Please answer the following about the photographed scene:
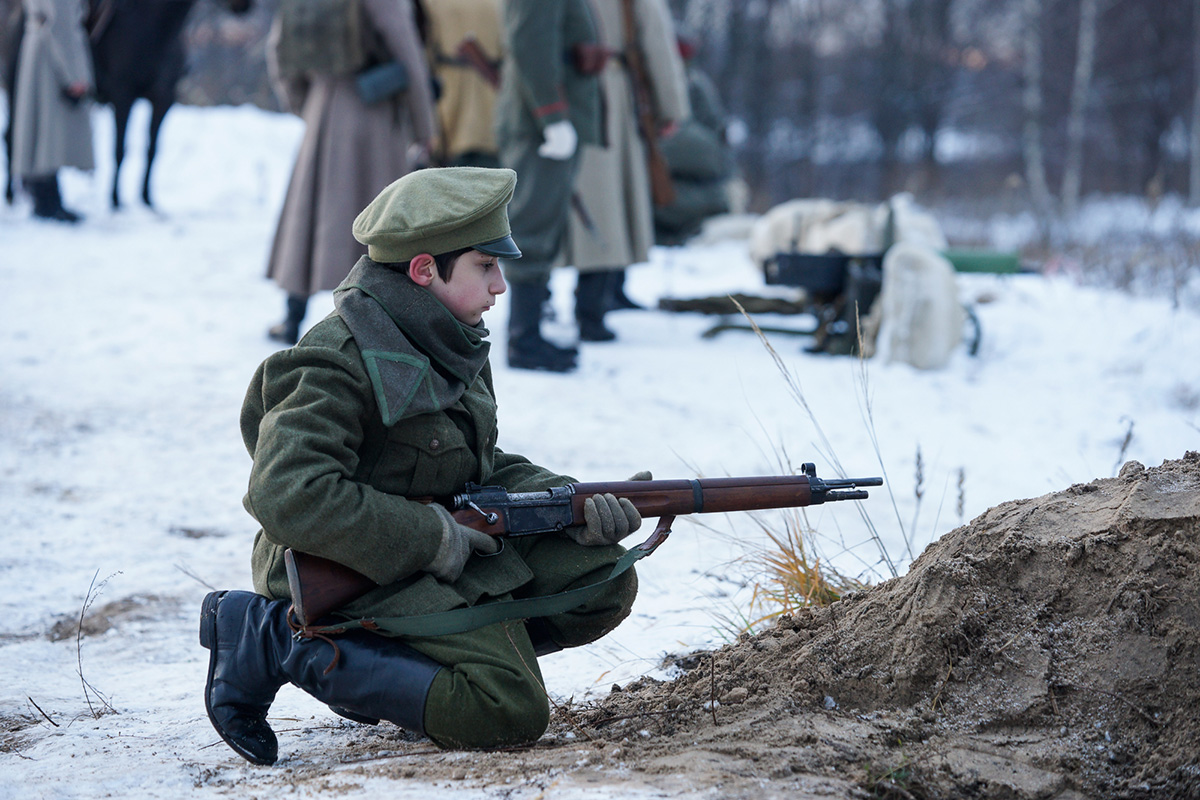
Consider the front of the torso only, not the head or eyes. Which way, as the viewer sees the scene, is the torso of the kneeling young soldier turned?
to the viewer's right

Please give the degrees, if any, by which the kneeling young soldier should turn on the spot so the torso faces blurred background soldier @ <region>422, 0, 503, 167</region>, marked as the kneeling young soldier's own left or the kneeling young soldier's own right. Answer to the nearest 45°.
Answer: approximately 90° to the kneeling young soldier's own left

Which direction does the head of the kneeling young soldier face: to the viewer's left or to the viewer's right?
to the viewer's right

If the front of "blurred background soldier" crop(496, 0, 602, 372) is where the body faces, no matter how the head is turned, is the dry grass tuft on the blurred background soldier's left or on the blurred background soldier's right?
on the blurred background soldier's right
